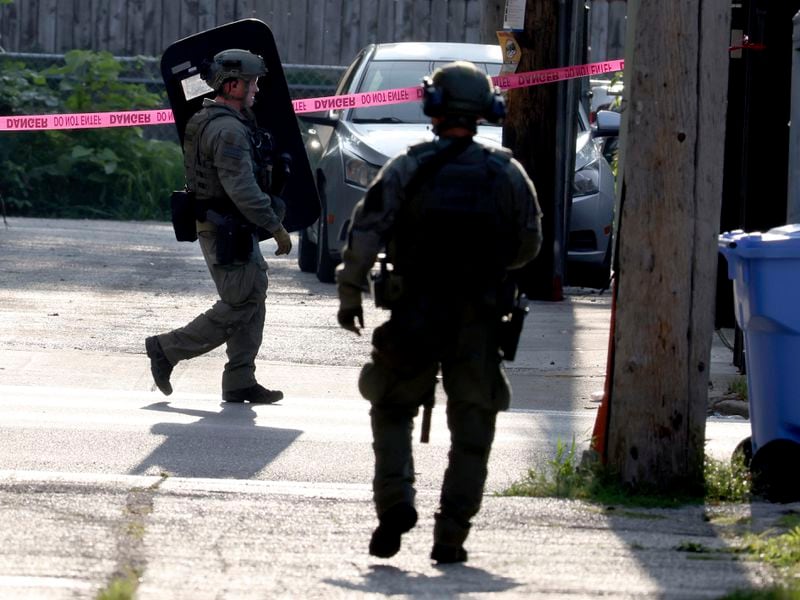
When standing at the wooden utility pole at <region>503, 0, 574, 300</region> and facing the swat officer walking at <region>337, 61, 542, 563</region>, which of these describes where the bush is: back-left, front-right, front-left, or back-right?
back-right

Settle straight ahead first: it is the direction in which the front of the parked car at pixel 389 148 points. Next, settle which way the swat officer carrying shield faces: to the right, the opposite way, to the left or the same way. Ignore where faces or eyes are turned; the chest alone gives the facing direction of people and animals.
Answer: to the left

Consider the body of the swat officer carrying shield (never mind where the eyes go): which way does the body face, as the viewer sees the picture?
to the viewer's right

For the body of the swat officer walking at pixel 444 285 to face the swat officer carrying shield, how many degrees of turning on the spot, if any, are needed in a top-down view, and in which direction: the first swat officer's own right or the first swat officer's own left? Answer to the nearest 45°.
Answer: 0° — they already face them

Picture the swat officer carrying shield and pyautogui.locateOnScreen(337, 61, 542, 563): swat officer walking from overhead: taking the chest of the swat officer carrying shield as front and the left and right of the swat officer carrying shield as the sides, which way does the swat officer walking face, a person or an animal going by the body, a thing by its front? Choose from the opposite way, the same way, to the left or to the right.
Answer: to the left

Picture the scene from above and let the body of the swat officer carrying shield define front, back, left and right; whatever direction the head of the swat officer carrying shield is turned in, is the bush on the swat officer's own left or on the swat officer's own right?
on the swat officer's own left

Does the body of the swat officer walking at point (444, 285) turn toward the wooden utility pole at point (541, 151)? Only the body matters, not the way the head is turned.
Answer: yes

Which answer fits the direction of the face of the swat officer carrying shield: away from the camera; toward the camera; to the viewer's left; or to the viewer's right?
to the viewer's right

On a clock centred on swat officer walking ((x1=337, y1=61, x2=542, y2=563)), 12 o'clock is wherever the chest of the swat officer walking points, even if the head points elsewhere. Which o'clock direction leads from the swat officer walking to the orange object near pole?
The orange object near pole is roughly at 1 o'clock from the swat officer walking.

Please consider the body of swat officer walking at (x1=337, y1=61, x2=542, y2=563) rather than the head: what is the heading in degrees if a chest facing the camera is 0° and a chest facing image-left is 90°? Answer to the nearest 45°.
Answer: approximately 180°

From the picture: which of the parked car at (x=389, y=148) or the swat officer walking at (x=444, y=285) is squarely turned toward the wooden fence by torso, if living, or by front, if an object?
the swat officer walking
